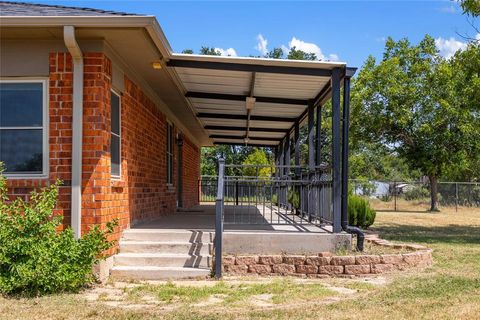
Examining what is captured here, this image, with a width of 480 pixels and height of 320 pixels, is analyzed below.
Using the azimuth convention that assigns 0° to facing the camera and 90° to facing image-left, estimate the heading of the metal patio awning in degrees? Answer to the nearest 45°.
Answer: approximately 270°

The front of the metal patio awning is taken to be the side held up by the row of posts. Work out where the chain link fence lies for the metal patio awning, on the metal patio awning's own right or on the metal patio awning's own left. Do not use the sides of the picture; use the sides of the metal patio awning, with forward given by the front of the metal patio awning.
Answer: on the metal patio awning's own left

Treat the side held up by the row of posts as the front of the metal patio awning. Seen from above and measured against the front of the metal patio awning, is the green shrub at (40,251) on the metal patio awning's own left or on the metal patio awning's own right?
on the metal patio awning's own right

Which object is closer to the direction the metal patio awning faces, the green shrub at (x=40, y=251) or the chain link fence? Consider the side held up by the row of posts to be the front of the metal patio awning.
the chain link fence

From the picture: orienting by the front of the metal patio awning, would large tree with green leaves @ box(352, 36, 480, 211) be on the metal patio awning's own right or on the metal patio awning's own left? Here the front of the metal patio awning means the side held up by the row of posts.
on the metal patio awning's own left

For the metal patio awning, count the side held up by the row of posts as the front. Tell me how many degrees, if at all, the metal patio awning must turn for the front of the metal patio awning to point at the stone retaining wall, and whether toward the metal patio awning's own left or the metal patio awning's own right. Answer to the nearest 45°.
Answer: approximately 90° to the metal patio awning's own right

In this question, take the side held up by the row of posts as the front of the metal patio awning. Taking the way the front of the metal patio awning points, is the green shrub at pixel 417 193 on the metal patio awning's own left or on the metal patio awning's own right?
on the metal patio awning's own left

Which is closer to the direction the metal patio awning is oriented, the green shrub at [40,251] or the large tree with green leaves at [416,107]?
the large tree with green leaves
